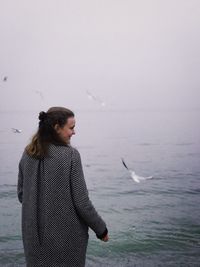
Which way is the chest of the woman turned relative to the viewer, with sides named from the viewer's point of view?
facing away from the viewer and to the right of the viewer

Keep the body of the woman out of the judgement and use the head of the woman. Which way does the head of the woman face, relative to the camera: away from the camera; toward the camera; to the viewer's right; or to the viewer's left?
to the viewer's right
